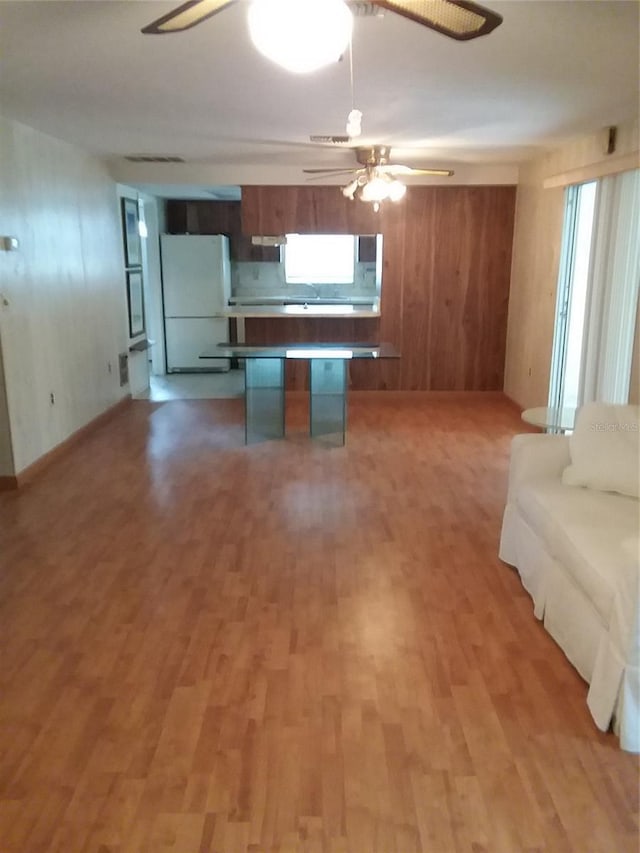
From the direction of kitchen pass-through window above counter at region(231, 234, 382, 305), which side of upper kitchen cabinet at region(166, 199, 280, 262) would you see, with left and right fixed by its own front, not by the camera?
left

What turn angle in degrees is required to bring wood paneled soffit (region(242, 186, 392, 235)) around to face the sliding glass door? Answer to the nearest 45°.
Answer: approximately 45° to its left

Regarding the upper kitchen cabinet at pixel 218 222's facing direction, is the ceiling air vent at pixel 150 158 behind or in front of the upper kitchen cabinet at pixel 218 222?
in front

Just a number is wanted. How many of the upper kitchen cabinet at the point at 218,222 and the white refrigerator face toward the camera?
2

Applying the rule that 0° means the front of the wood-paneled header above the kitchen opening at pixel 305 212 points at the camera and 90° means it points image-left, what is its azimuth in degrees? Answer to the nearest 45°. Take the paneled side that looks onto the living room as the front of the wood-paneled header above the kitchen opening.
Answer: approximately 0°

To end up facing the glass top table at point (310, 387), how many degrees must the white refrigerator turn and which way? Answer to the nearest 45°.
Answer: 0° — it already faces it
